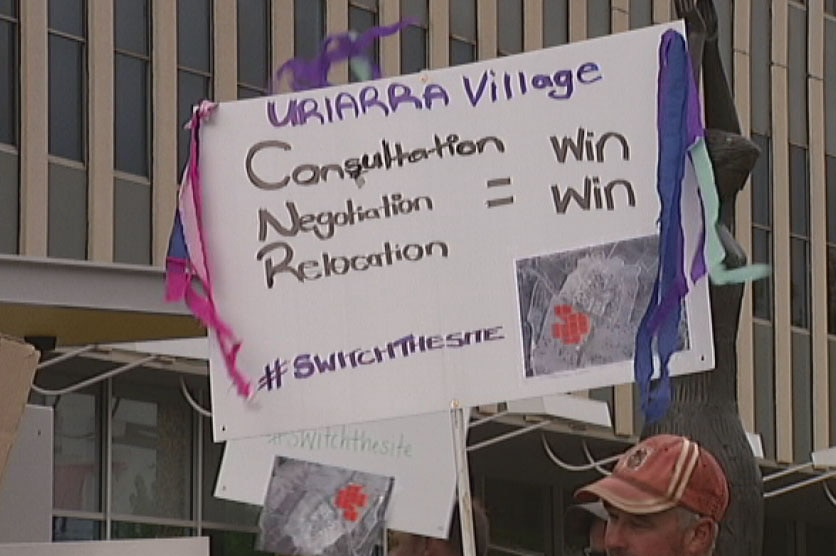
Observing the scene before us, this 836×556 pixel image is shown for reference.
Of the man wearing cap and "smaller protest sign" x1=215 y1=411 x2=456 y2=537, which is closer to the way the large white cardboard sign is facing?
the man wearing cap

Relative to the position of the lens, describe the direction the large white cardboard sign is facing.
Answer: facing the viewer

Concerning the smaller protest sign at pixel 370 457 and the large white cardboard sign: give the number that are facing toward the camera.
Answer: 2

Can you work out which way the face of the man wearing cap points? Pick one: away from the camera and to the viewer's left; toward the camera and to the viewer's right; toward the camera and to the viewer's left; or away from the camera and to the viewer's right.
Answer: toward the camera and to the viewer's left

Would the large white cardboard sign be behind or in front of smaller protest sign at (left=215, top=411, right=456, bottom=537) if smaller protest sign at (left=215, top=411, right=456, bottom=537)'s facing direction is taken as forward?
in front

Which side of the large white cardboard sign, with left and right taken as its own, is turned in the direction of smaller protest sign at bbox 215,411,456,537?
back
